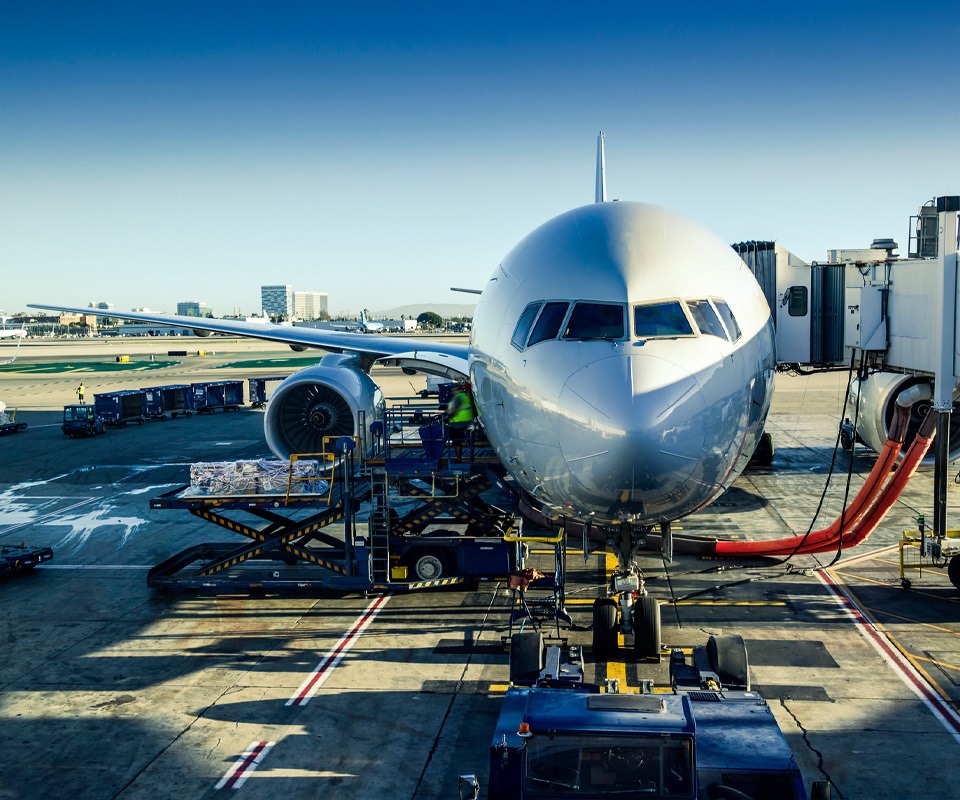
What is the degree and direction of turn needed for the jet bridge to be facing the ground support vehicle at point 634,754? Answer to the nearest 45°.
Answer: approximately 90° to its left

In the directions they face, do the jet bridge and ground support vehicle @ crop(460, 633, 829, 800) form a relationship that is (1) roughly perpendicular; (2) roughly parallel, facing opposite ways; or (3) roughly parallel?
roughly perpendicular

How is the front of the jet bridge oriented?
to the viewer's left

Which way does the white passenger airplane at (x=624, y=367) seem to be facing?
toward the camera

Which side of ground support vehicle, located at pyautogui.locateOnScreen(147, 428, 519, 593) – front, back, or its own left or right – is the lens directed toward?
right

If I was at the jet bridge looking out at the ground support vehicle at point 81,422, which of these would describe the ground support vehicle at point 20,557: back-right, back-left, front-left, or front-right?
front-left

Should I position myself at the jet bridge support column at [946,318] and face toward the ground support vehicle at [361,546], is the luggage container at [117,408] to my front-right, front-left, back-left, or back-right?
front-right
